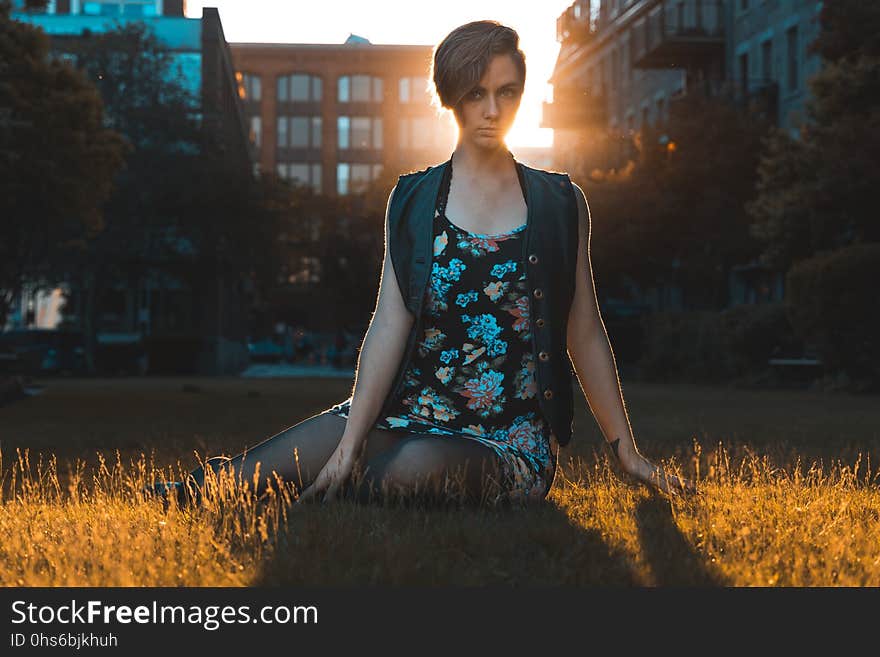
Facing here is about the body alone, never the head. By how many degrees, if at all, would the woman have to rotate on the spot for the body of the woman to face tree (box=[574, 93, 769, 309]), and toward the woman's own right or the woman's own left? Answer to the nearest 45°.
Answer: approximately 180°

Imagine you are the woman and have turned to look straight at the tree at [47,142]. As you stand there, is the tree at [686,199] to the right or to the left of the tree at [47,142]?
right

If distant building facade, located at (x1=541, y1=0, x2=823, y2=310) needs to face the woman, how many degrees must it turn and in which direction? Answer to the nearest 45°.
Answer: approximately 45° to its left

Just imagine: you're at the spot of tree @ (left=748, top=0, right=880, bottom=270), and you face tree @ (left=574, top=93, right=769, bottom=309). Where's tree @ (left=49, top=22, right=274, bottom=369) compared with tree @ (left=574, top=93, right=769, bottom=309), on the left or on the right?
left

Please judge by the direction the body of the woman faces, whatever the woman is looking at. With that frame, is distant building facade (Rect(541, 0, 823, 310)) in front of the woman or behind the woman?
behind

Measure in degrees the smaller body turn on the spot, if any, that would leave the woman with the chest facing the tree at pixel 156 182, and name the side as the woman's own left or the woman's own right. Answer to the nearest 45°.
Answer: approximately 180°

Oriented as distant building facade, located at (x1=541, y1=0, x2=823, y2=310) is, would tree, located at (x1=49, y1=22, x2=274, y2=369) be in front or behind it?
in front

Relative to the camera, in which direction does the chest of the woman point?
toward the camera

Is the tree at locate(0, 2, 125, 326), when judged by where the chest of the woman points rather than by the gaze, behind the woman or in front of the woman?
behind

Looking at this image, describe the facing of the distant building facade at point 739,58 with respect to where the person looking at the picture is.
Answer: facing the viewer and to the left of the viewer

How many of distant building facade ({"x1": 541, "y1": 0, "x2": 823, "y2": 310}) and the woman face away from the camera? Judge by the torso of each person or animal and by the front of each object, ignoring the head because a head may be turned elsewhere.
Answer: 0
